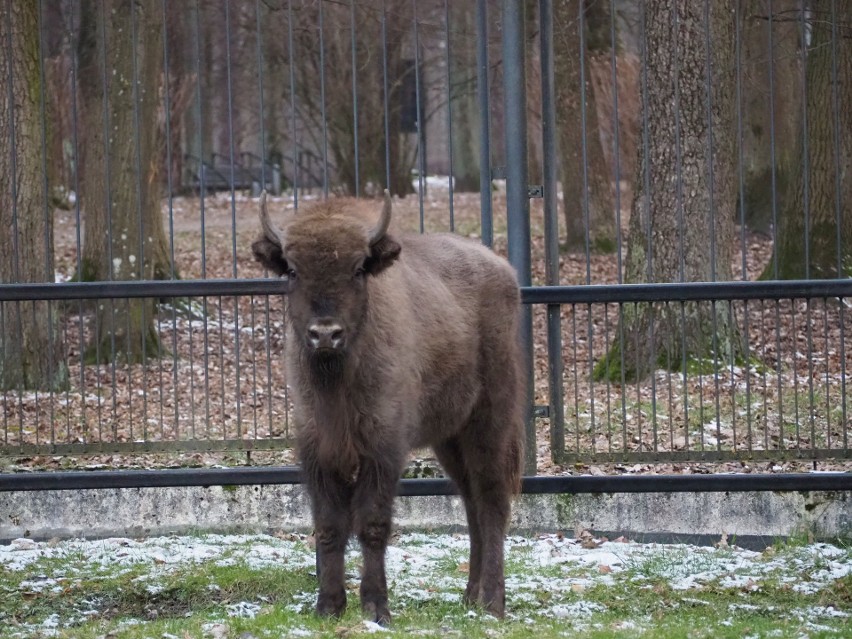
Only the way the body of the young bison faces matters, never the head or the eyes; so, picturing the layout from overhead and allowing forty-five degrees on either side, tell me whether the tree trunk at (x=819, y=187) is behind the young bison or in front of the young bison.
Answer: behind

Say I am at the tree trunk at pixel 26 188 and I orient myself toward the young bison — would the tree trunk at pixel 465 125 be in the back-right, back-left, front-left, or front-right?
back-left

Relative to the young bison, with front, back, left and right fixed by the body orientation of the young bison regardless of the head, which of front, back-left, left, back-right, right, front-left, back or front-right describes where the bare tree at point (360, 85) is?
back-right

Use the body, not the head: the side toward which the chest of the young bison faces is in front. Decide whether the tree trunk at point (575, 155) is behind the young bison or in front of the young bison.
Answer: behind

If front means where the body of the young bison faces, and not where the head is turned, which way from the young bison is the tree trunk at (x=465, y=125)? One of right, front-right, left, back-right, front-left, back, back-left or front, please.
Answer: back-right

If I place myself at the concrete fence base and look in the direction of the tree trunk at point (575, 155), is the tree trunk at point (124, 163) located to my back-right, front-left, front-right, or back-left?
front-left

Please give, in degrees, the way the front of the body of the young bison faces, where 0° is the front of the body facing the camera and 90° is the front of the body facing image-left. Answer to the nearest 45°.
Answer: approximately 45°

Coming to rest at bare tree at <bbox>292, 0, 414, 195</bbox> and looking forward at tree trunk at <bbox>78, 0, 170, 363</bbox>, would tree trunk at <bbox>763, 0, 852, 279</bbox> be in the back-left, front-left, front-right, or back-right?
front-left
